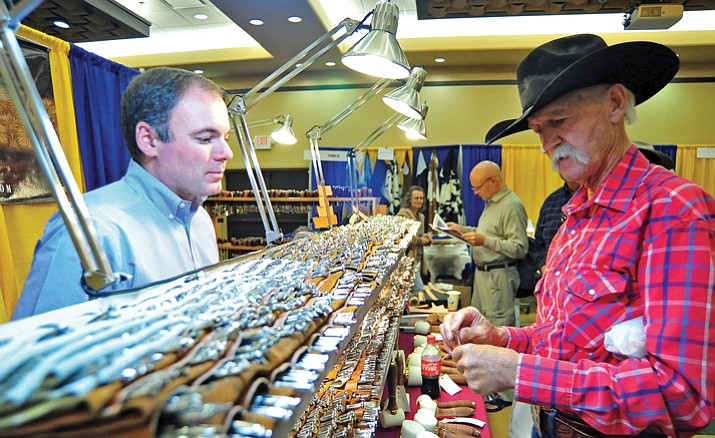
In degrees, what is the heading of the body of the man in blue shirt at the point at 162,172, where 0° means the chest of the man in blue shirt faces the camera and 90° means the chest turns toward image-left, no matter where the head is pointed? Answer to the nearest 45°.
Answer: approximately 315°

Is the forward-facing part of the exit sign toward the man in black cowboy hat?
yes

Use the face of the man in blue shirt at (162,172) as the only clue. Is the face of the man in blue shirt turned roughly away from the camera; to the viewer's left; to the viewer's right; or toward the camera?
to the viewer's right

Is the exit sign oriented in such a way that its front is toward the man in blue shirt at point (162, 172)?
yes

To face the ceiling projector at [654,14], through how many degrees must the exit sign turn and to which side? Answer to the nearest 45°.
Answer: approximately 45° to its left

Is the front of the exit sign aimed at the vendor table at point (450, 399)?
yes

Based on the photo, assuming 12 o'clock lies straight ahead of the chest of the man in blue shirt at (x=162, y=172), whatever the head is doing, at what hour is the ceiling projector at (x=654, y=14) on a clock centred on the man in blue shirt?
The ceiling projector is roughly at 10 o'clock from the man in blue shirt.

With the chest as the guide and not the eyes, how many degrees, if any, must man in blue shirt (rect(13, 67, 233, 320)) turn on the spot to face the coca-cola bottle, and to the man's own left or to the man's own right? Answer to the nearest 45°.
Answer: approximately 45° to the man's own left

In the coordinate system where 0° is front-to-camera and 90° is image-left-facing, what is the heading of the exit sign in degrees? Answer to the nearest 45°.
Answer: approximately 0°

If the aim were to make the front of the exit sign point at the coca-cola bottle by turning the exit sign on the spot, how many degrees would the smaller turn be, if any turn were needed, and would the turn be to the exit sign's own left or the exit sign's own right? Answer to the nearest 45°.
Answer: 0° — it already faces it
